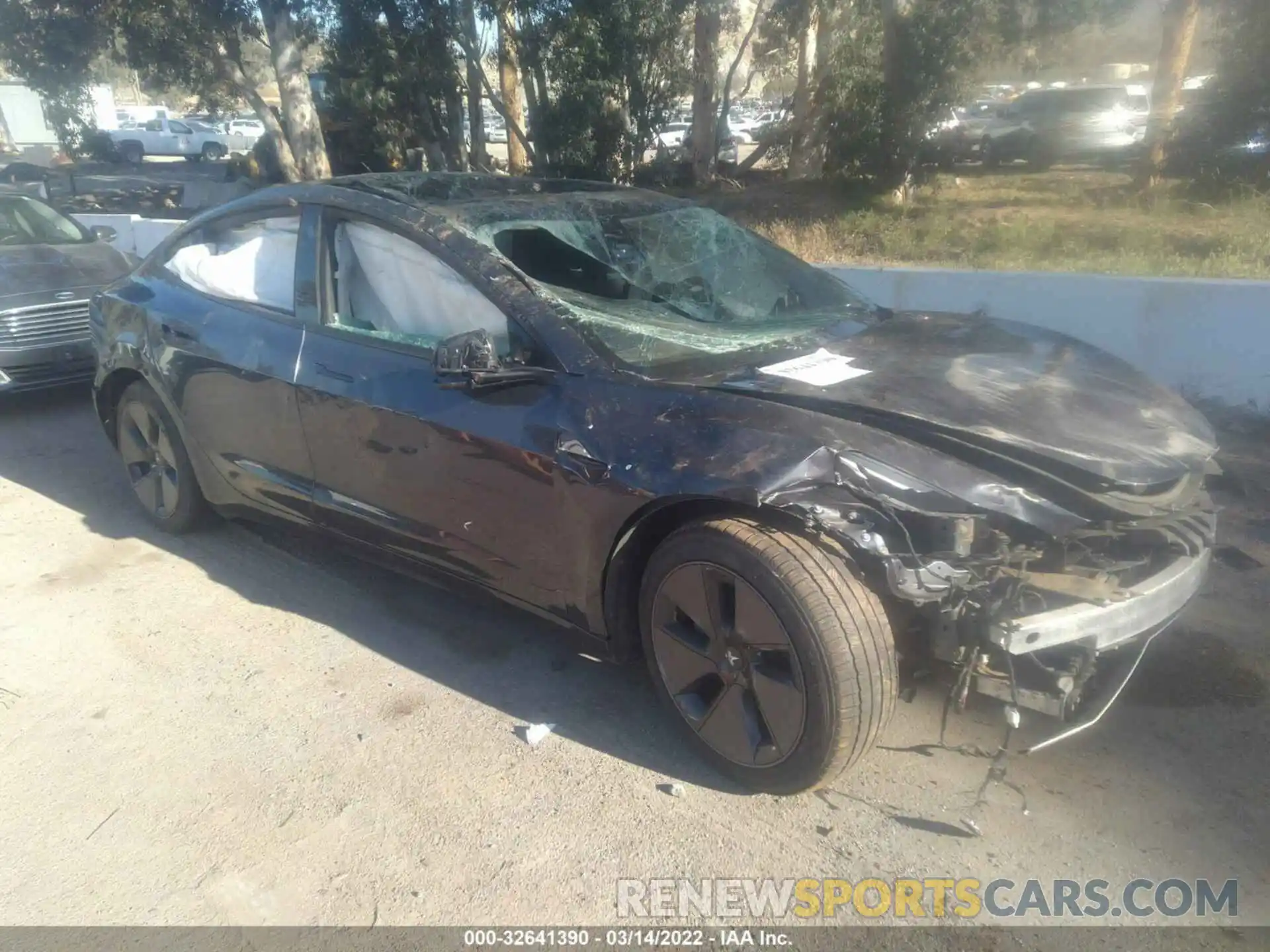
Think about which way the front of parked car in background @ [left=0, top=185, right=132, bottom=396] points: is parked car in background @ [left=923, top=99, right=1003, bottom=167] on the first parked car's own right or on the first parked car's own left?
on the first parked car's own left

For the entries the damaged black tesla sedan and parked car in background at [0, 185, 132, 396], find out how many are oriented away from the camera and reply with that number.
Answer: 0

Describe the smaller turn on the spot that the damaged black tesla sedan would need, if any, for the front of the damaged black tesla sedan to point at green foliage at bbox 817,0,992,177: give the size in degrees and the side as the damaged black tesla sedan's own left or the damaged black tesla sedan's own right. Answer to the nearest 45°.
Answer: approximately 135° to the damaged black tesla sedan's own left

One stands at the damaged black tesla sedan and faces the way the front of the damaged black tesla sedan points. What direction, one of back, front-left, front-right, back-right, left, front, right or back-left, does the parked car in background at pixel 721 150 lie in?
back-left

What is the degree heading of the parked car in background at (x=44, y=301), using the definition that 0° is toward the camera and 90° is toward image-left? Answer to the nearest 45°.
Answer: approximately 315°

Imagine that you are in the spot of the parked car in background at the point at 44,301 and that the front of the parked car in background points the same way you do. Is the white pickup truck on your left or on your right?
on your left

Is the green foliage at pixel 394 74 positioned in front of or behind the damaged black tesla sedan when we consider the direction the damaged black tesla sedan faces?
behind

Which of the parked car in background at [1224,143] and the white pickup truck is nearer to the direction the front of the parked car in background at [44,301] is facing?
the parked car in background

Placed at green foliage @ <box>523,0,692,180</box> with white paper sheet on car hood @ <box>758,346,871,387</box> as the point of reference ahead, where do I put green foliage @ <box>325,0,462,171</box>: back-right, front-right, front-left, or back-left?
back-right

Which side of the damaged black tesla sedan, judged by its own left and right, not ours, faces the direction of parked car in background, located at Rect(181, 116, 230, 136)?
back

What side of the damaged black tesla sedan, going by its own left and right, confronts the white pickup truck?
back

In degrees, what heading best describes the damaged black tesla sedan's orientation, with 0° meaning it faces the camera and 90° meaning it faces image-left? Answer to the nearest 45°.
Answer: approximately 315°
